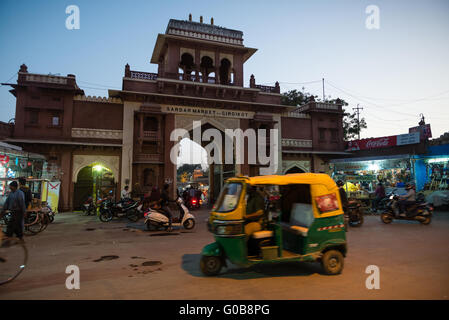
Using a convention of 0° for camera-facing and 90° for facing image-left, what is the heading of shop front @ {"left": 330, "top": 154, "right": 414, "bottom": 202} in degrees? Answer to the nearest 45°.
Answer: approximately 0°

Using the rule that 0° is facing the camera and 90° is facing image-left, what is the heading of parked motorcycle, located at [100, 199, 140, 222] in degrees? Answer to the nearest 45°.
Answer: approximately 90°

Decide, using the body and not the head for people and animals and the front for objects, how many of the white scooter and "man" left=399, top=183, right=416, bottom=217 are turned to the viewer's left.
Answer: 1

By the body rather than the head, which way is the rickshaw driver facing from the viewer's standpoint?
to the viewer's left

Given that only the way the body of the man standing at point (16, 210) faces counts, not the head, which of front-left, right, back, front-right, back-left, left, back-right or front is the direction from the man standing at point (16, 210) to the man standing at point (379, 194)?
back

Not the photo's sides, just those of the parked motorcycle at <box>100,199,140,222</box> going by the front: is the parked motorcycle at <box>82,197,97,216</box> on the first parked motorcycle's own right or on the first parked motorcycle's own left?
on the first parked motorcycle's own right

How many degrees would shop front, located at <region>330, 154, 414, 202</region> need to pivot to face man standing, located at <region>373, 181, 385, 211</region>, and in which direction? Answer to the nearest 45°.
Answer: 0° — it already faces them

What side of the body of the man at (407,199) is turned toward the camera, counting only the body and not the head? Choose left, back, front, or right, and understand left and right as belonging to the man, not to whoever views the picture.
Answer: left

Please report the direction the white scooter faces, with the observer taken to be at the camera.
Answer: facing to the right of the viewer

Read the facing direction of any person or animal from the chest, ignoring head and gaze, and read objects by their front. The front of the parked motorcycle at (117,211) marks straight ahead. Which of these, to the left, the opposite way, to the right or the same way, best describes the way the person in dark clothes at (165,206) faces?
the opposite way
